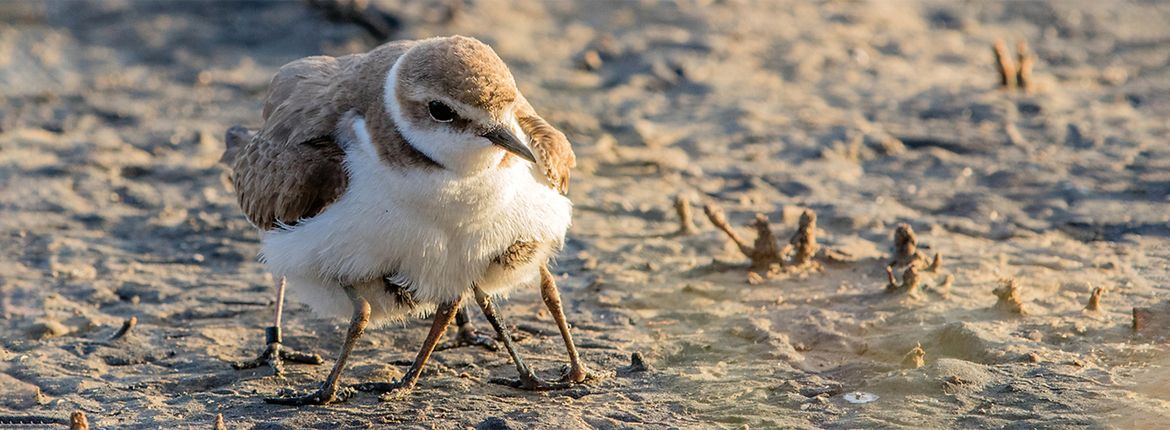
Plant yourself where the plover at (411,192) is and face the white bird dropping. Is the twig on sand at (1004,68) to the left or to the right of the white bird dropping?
left

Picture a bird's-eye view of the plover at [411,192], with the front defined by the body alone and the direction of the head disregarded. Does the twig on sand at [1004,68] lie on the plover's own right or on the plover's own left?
on the plover's own left

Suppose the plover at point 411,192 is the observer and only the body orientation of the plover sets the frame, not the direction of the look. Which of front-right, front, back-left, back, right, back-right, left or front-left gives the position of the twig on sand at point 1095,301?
front-left

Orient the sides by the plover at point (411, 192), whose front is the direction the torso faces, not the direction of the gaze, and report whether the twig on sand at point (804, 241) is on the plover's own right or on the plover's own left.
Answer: on the plover's own left

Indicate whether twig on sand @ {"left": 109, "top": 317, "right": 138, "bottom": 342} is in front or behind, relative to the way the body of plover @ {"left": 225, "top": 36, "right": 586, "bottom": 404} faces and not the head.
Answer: behind

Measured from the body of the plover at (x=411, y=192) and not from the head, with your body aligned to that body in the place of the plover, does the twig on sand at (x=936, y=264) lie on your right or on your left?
on your left

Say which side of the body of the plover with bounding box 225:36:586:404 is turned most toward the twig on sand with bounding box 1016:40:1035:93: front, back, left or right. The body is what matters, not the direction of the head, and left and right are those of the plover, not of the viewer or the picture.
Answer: left

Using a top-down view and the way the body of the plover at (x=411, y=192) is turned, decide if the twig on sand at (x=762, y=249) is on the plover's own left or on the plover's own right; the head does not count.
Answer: on the plover's own left

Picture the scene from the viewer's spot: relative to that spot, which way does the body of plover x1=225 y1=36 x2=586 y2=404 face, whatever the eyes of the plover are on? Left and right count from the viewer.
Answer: facing the viewer and to the right of the viewer

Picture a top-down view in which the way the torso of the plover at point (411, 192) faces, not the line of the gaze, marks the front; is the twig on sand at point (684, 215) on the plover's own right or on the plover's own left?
on the plover's own left
